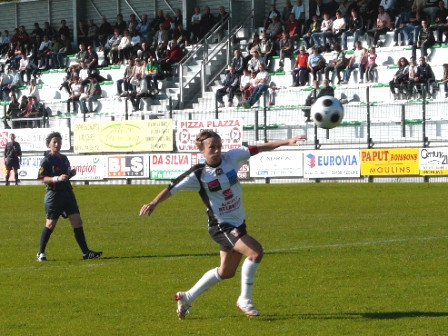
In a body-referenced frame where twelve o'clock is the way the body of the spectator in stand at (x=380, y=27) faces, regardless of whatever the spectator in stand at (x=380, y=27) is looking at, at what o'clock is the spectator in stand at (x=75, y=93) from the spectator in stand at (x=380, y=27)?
the spectator in stand at (x=75, y=93) is roughly at 2 o'clock from the spectator in stand at (x=380, y=27).

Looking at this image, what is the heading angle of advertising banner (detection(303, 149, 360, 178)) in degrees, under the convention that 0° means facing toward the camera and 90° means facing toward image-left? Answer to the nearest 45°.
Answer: approximately 0°

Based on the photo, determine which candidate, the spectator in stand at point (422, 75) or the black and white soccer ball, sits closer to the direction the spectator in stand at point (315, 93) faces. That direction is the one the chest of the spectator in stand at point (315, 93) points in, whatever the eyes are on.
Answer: the black and white soccer ball

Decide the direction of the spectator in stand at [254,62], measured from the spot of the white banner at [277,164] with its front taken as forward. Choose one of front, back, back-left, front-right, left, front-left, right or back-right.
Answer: back

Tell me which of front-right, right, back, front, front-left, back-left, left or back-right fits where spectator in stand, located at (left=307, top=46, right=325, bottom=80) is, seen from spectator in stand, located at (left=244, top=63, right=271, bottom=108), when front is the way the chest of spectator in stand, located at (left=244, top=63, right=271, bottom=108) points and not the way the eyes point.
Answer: back-left

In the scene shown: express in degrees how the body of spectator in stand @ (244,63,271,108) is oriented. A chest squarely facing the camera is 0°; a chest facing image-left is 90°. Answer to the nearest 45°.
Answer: approximately 45°

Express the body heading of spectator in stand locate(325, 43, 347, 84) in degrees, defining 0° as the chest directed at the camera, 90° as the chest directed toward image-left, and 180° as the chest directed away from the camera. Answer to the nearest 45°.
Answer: approximately 45°

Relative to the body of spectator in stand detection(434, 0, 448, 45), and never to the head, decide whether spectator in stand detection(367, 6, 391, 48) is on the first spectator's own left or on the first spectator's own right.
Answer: on the first spectator's own right

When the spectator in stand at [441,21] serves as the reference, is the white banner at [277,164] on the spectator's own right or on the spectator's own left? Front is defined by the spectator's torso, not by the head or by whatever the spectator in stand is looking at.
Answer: on the spectator's own right

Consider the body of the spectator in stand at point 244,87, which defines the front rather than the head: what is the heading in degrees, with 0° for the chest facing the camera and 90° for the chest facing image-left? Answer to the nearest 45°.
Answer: approximately 45°

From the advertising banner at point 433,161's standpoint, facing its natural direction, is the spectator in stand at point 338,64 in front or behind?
behind
